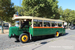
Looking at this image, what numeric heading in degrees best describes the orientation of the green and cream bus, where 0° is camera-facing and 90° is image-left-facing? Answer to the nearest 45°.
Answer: approximately 45°

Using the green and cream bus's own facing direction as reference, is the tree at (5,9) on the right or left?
on its right

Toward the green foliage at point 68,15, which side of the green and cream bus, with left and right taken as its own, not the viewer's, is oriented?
back
